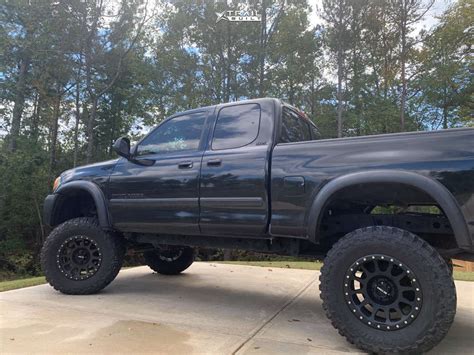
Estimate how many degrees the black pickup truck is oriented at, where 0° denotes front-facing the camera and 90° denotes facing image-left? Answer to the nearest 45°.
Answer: approximately 135°
